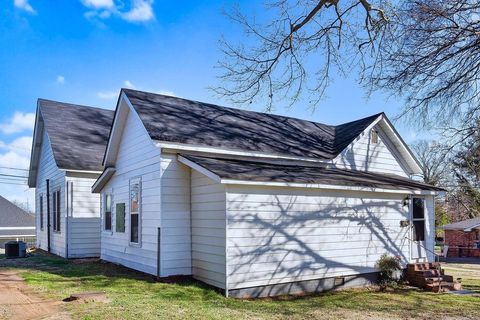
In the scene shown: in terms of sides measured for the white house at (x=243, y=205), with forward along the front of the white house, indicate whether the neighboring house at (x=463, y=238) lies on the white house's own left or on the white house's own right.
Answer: on the white house's own left

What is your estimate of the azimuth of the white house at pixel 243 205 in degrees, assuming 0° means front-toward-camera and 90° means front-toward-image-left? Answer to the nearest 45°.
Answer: approximately 315°

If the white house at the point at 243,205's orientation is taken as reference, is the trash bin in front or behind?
behind

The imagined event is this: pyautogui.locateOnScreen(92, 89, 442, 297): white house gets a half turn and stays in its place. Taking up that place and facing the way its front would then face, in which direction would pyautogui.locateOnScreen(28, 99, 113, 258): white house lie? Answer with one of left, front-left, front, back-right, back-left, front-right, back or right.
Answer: front

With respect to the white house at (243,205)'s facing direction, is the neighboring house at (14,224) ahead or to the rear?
to the rear
